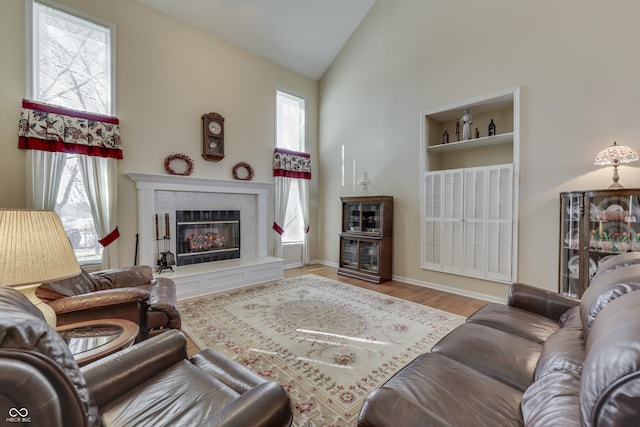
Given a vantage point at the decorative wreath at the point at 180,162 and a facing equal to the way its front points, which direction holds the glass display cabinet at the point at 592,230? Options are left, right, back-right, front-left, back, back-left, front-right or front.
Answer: front-left

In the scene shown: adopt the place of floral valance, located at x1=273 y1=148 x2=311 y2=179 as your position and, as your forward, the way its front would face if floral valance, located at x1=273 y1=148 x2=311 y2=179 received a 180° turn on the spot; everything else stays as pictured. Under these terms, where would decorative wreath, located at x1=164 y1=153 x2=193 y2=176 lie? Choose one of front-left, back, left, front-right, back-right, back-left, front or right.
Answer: left

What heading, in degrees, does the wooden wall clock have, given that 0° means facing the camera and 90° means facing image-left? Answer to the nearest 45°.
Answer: approximately 315°

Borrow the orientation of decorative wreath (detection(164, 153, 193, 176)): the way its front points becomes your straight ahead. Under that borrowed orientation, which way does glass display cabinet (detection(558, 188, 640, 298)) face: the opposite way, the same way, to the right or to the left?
to the right

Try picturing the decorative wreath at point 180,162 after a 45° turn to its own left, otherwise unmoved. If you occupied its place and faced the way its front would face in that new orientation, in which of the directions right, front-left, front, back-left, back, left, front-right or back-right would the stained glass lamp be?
front

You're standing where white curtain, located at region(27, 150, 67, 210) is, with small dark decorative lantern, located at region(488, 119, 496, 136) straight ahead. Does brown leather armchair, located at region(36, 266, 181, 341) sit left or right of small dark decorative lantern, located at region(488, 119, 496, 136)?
right

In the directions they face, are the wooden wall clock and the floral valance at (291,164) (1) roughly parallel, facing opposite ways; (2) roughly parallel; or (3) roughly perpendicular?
roughly parallel

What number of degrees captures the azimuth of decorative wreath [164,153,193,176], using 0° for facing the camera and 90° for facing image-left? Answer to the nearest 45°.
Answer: approximately 0°

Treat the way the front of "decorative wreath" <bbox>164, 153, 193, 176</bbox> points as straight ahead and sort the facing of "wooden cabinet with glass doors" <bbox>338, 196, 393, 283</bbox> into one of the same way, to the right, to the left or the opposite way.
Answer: to the right

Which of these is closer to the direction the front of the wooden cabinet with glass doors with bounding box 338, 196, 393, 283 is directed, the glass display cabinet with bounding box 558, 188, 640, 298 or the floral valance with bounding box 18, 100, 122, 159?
the floral valance

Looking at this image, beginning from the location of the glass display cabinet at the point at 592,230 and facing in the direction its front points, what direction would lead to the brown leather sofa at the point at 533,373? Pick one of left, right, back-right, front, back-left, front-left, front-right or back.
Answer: front
